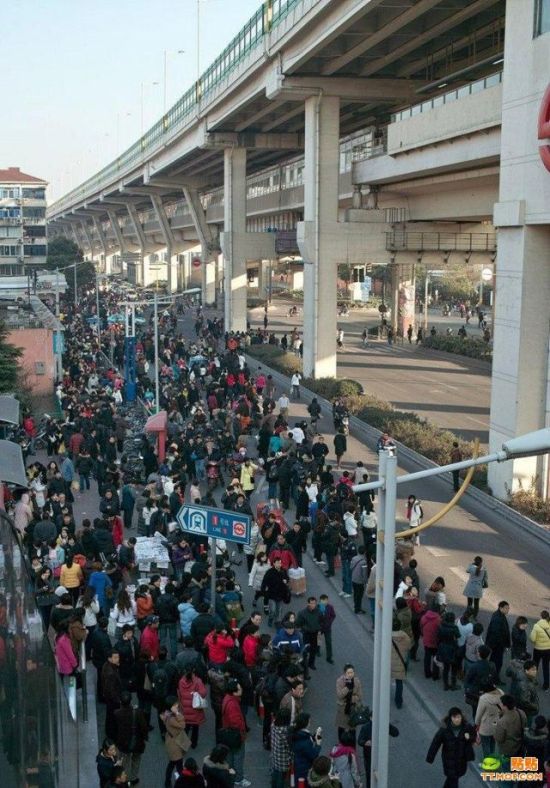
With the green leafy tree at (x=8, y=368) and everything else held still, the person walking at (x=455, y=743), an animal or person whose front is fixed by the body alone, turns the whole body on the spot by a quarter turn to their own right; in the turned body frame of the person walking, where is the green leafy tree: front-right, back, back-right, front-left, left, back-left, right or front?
front-right

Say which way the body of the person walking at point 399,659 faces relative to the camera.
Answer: away from the camera

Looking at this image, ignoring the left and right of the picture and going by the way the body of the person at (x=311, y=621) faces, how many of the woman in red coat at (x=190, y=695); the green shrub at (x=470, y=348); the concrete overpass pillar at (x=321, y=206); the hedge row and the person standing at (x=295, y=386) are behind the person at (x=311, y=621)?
4

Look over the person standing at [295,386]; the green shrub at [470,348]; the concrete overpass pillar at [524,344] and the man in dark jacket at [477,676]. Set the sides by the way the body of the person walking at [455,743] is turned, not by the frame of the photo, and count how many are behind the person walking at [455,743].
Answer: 4

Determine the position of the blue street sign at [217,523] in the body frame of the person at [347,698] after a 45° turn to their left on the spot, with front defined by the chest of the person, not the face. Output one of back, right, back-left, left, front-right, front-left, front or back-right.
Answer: back

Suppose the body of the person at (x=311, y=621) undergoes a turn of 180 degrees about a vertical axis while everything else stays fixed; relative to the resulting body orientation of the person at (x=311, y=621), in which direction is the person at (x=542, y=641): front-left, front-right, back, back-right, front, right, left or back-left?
right

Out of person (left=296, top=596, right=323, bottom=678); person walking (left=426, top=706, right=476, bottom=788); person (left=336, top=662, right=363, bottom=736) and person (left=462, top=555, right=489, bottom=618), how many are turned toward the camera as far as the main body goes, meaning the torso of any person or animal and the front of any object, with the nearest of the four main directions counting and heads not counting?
3

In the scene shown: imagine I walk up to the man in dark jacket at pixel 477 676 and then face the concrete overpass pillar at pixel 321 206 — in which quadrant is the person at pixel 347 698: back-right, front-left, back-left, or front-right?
back-left
